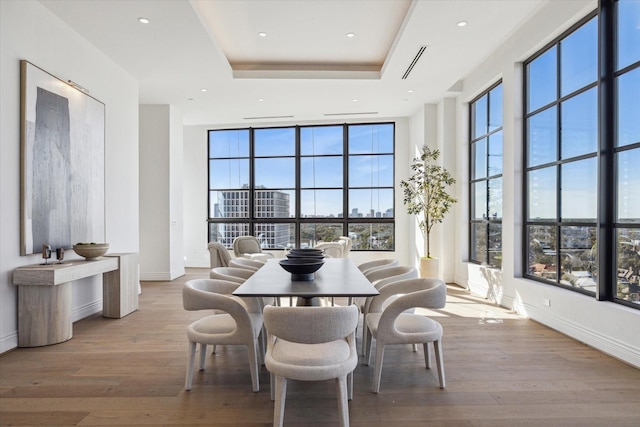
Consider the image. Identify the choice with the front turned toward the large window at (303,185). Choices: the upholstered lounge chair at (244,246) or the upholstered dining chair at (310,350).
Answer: the upholstered dining chair at (310,350)

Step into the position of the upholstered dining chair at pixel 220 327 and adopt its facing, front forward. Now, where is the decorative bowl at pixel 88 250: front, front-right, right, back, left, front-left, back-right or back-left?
back-left

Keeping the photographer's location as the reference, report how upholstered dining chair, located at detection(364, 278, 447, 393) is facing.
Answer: facing to the left of the viewer

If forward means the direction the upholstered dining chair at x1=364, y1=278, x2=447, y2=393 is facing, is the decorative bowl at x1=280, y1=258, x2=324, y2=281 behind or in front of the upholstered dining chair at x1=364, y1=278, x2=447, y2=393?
in front

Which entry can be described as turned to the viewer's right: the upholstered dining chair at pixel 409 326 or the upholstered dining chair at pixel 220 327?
the upholstered dining chair at pixel 220 327

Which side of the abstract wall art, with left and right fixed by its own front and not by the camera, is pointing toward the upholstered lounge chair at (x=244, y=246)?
left

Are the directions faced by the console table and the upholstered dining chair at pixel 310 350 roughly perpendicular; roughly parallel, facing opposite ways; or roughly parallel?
roughly perpendicular

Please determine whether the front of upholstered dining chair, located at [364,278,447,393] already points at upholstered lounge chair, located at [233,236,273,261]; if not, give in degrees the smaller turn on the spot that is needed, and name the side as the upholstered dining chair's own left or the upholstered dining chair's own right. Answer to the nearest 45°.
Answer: approximately 45° to the upholstered dining chair's own right

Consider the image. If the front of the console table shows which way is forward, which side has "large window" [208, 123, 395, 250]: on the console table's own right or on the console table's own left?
on the console table's own left

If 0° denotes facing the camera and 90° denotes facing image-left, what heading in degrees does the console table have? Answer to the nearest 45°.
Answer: approximately 315°

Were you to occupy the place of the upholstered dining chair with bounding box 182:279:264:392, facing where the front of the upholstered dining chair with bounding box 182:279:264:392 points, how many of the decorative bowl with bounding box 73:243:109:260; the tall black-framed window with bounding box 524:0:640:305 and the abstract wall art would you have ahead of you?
1

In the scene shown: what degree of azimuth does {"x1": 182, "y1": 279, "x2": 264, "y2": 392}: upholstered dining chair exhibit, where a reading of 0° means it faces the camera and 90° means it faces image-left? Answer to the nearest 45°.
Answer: approximately 270°

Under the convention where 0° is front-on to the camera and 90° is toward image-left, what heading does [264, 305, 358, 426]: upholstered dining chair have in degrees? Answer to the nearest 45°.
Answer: approximately 180°

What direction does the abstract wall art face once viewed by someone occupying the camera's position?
facing the viewer and to the right of the viewer
